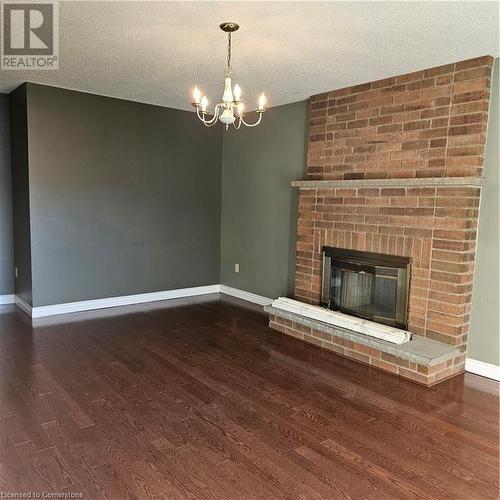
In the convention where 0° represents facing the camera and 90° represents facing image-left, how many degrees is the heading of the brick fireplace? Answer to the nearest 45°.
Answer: approximately 45°
